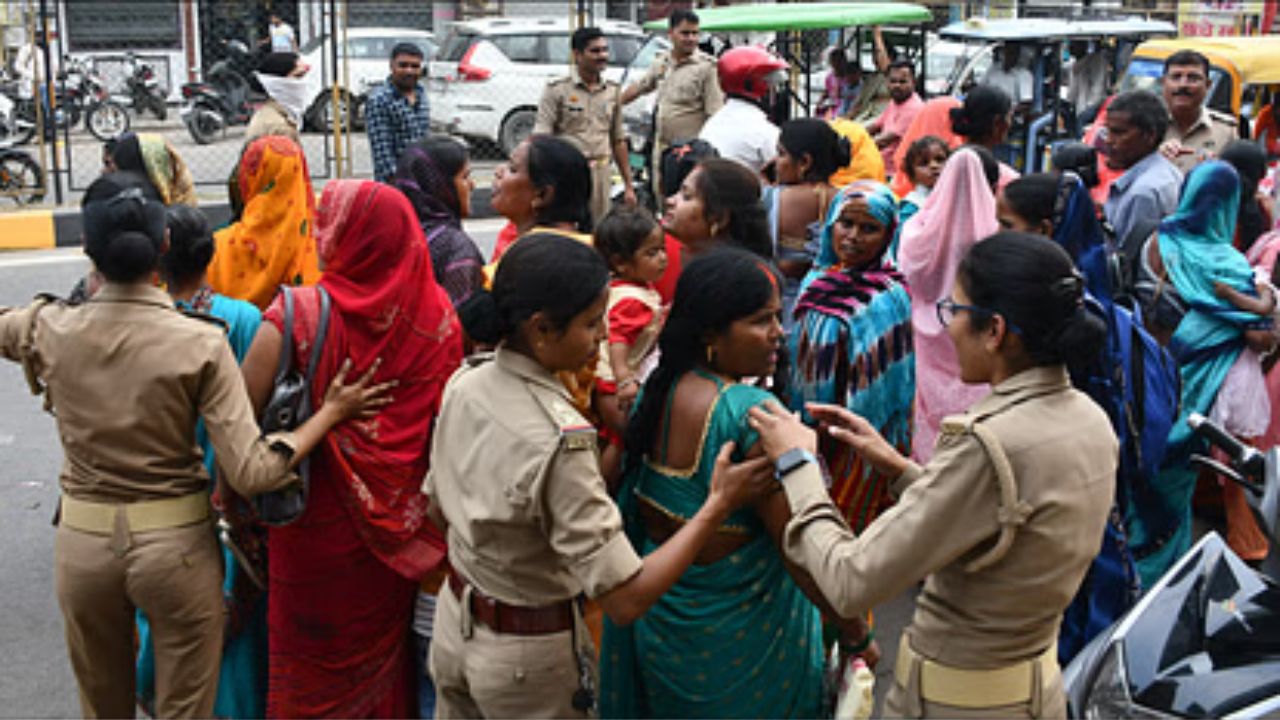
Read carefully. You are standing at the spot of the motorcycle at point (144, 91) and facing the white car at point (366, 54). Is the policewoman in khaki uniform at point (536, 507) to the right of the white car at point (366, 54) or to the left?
right

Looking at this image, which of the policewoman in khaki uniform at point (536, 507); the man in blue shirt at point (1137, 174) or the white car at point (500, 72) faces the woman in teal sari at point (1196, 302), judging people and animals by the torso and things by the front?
the policewoman in khaki uniform

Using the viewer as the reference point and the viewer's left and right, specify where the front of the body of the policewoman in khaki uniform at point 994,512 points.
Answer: facing away from the viewer and to the left of the viewer

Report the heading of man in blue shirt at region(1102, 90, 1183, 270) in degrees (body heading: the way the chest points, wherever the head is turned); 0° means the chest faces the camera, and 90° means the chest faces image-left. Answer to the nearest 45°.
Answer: approximately 90°

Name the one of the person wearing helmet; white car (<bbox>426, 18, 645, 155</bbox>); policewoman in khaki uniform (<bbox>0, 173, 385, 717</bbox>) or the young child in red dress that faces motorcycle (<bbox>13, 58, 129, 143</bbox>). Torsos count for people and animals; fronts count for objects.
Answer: the policewoman in khaki uniform

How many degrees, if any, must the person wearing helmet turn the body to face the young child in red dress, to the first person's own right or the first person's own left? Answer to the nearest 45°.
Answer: approximately 90° to the first person's own right

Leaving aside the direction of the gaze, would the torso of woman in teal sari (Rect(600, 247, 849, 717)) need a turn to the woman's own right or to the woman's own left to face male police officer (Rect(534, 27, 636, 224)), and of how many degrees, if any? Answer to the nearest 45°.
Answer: approximately 45° to the woman's own left

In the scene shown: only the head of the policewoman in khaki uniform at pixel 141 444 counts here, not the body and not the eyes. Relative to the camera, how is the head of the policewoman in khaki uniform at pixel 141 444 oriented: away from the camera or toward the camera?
away from the camera

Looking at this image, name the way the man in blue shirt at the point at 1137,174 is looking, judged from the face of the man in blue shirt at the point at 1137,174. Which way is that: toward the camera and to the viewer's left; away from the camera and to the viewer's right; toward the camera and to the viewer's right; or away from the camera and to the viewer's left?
toward the camera and to the viewer's left

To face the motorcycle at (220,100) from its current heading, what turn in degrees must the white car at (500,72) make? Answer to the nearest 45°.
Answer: approximately 135° to its left

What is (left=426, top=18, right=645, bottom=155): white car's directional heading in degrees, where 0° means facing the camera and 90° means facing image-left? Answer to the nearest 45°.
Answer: approximately 225°

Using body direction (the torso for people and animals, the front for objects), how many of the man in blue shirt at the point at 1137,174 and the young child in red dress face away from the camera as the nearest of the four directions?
0

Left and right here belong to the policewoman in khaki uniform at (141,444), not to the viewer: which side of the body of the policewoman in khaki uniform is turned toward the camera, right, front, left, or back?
back

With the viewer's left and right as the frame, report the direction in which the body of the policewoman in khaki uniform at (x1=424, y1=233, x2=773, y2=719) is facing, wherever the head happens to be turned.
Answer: facing away from the viewer and to the right of the viewer
